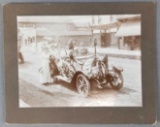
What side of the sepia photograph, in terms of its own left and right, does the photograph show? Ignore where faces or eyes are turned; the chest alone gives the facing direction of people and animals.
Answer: front
